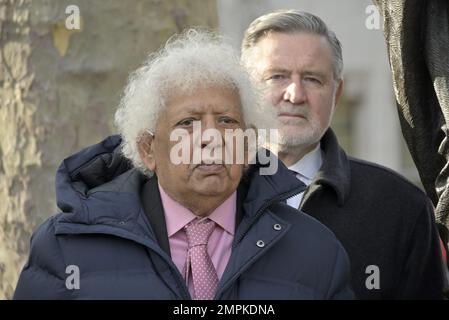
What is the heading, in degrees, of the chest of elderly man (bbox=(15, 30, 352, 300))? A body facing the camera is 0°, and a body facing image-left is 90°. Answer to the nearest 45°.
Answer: approximately 0°

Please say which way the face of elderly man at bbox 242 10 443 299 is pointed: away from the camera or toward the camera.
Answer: toward the camera

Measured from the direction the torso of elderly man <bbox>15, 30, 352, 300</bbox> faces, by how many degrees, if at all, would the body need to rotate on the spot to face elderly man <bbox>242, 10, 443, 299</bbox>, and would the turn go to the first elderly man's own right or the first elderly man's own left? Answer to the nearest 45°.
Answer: approximately 135° to the first elderly man's own left

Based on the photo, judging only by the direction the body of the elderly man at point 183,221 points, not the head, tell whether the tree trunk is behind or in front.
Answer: behind

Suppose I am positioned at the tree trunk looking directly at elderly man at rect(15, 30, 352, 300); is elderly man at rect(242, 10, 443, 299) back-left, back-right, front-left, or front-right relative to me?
front-left

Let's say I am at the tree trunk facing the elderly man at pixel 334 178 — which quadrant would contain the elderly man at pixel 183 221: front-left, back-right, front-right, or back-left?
front-right
